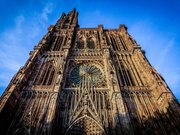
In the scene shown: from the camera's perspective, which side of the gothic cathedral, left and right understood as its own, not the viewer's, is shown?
front
